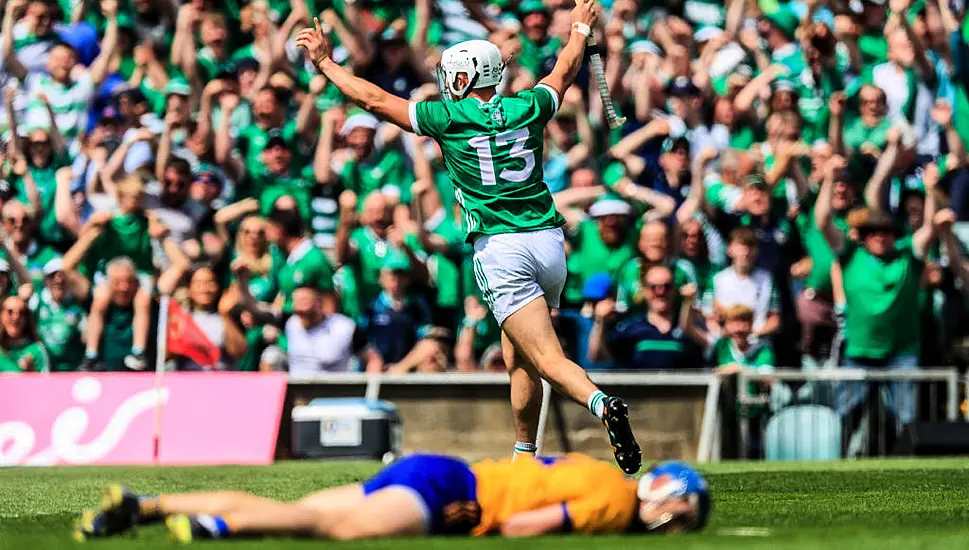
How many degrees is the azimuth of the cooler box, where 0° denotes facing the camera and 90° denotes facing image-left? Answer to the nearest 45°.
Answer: approximately 0°

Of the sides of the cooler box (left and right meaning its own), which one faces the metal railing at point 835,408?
left

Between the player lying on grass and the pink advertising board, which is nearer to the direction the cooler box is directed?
the player lying on grass

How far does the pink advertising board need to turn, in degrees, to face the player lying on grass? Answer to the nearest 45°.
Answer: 0° — it already faces them

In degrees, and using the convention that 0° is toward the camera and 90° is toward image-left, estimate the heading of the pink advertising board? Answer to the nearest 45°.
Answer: approximately 0°

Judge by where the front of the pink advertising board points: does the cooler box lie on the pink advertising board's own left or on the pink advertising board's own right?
on the pink advertising board's own left

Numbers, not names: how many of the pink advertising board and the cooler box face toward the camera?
2

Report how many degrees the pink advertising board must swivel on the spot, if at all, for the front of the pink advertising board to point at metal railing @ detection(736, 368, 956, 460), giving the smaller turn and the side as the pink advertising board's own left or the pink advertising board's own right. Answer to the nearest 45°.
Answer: approximately 90° to the pink advertising board's own left

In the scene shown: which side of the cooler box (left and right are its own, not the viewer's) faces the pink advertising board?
right
